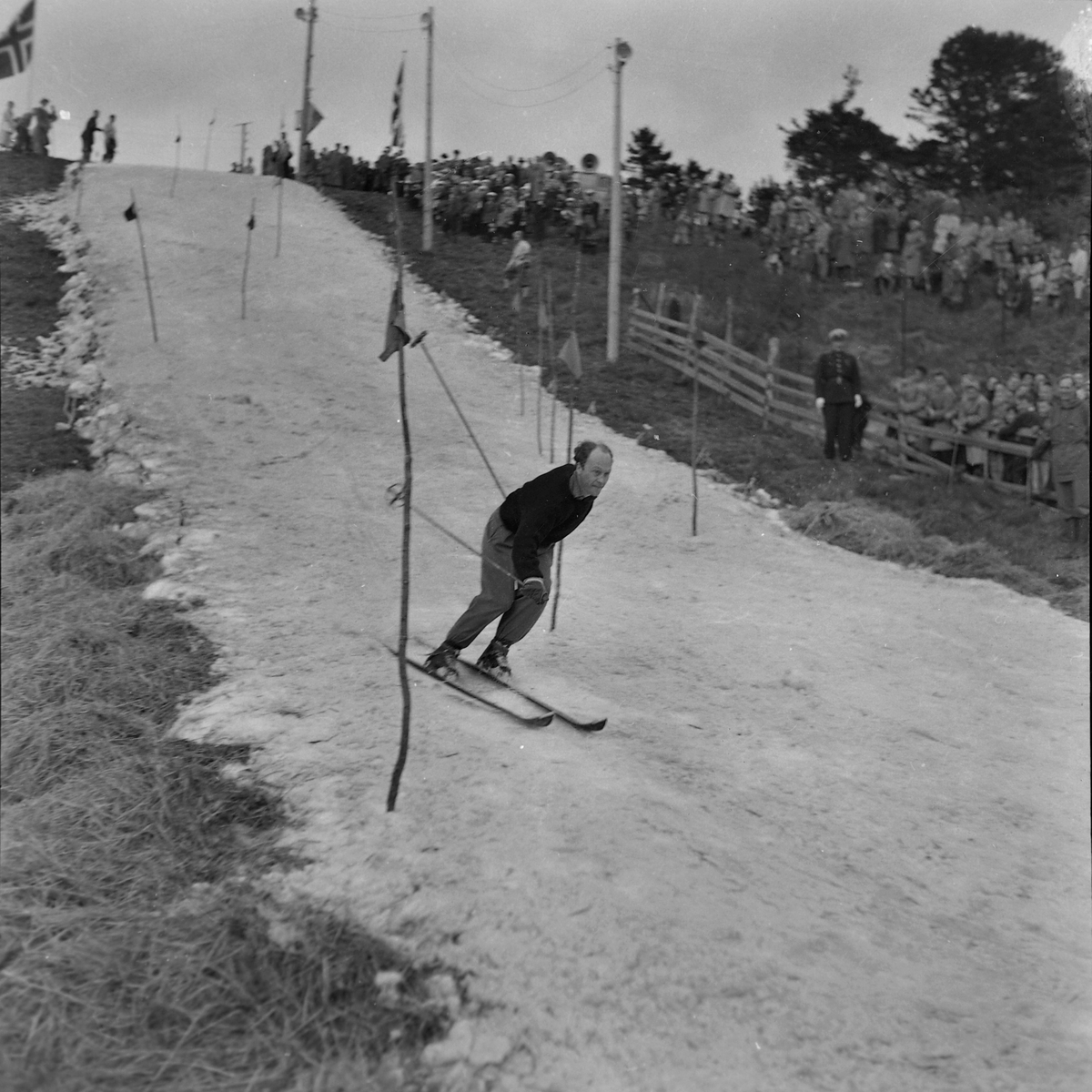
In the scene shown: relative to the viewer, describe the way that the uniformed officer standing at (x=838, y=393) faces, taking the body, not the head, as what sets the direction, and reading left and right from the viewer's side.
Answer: facing the viewer

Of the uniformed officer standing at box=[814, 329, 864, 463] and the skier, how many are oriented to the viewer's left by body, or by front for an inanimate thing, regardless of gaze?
0

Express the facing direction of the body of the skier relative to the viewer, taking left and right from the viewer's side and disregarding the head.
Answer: facing the viewer and to the right of the viewer

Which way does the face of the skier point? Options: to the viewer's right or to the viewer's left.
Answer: to the viewer's right

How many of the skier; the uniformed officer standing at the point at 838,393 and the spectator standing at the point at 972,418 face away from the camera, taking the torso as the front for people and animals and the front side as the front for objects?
0

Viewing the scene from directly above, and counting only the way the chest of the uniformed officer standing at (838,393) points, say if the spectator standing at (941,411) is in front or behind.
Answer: behind

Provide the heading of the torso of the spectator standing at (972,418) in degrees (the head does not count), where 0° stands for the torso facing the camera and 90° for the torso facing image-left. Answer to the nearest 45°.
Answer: approximately 45°

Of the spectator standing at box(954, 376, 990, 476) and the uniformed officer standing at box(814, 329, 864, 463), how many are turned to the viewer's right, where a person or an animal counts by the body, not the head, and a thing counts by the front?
0
